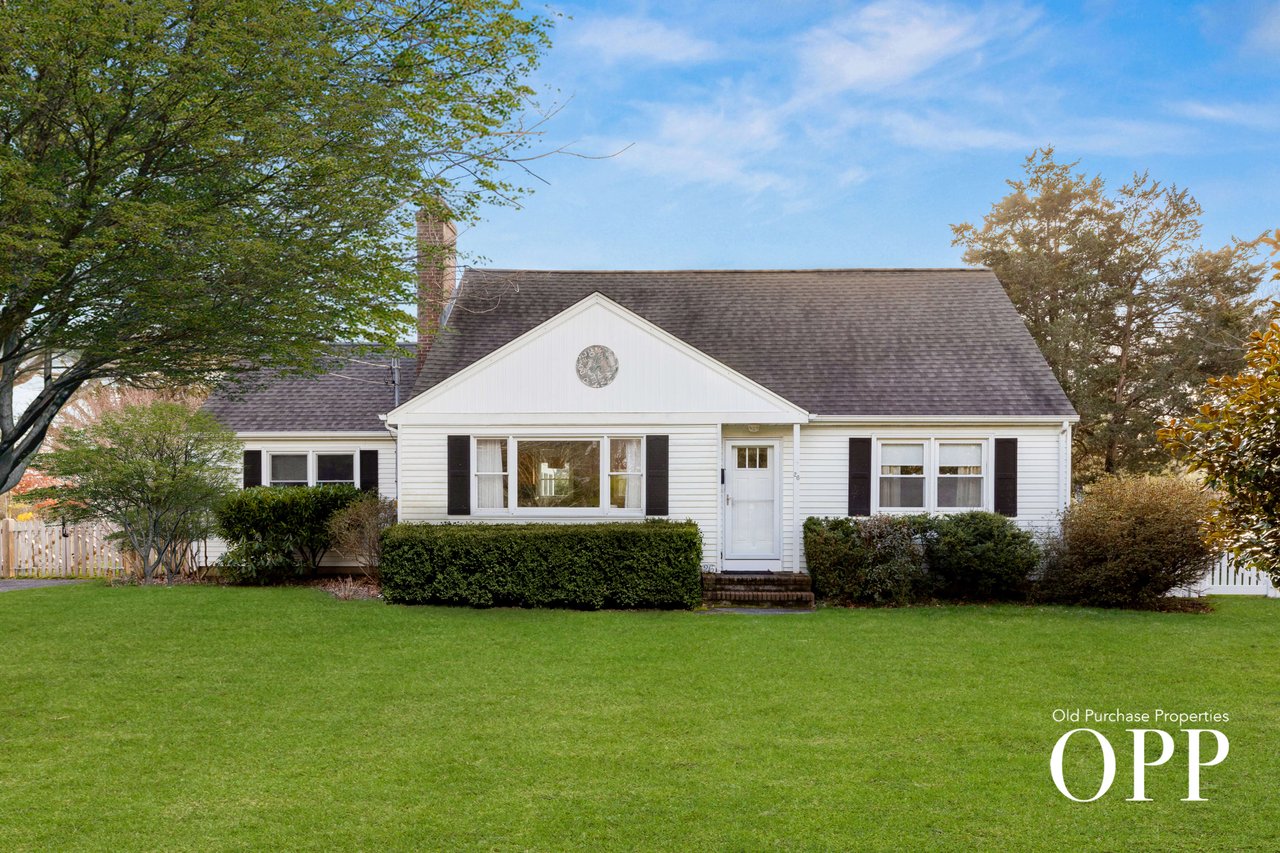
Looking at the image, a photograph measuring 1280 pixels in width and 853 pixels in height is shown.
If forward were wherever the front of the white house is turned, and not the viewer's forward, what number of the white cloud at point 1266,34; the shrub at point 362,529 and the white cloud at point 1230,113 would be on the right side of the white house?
1

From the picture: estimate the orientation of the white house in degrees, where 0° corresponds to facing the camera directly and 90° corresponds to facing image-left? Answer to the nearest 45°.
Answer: approximately 0°

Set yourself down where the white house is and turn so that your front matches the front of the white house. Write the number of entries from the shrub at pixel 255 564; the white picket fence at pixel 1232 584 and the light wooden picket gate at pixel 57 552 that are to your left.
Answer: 1

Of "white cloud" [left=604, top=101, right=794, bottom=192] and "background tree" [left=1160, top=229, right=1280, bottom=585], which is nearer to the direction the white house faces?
the background tree

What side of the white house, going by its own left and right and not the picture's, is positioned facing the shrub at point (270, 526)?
right

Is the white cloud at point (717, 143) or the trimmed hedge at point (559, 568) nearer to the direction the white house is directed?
the trimmed hedge

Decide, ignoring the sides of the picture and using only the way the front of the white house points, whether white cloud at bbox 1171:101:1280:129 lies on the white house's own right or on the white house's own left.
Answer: on the white house's own left

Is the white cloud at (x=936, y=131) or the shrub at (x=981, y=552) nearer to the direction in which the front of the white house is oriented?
the shrub

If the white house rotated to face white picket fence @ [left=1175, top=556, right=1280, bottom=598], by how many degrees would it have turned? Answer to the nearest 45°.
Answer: approximately 90° to its left

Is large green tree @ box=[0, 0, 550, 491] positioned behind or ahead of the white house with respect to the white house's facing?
ahead

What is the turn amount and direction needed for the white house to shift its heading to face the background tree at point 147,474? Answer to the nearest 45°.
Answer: approximately 90° to its right
